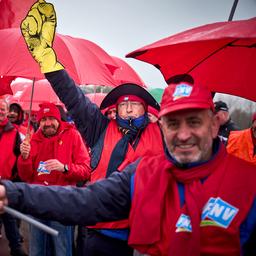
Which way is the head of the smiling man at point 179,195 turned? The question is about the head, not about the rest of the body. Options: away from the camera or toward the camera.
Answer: toward the camera

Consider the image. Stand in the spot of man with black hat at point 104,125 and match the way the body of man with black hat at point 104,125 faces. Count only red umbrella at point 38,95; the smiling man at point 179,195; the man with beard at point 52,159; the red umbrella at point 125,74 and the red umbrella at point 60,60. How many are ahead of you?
1

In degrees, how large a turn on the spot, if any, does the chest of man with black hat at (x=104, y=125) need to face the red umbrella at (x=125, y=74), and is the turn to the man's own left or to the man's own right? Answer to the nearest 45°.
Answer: approximately 180°

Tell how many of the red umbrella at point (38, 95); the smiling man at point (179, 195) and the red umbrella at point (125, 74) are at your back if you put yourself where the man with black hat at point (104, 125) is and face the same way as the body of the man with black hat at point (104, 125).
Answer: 2

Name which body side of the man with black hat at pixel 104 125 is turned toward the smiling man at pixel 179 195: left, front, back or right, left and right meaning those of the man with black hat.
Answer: front

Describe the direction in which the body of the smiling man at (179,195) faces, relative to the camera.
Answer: toward the camera

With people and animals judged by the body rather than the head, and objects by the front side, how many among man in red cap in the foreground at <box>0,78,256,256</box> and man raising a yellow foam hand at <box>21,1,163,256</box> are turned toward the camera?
2

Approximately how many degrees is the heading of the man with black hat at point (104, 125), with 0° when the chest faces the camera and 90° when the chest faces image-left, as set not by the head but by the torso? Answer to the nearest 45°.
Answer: approximately 0°

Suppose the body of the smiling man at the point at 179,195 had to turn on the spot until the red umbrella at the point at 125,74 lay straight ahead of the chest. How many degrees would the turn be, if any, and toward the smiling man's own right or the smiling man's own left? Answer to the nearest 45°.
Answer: approximately 180°

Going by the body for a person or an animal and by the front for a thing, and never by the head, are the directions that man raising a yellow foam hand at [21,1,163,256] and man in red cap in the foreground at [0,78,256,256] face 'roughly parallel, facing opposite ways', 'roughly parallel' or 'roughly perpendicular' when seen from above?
roughly parallel

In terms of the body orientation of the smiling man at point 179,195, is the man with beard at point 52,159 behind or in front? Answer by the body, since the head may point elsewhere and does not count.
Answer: behind

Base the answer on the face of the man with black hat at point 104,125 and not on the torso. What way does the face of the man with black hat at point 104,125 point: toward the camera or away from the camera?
toward the camera

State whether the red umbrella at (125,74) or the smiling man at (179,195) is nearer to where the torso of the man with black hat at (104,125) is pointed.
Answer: the smiling man

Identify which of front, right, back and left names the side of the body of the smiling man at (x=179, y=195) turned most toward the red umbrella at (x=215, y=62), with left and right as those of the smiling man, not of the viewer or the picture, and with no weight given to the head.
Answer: back

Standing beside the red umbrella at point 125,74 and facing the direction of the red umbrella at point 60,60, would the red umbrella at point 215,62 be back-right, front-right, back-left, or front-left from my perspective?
front-left
